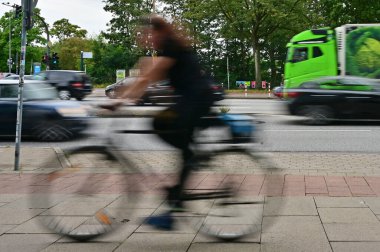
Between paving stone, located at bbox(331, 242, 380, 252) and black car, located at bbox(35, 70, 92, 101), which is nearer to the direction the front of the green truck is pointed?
the black car

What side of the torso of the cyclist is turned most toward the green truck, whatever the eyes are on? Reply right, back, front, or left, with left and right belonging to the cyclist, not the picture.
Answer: right

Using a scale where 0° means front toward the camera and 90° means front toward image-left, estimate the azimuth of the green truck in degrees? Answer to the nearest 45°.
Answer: approximately 90°

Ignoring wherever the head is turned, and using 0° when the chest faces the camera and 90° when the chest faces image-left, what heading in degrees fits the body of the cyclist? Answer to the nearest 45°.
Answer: approximately 90°

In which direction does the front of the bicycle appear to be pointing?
to the viewer's left

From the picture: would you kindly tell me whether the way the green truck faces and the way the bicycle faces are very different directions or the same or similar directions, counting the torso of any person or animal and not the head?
same or similar directions

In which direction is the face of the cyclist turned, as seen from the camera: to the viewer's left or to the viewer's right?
to the viewer's left

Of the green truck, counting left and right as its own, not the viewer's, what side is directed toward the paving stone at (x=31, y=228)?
left
